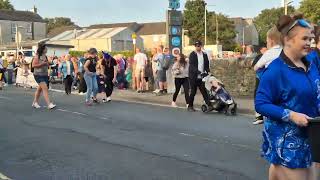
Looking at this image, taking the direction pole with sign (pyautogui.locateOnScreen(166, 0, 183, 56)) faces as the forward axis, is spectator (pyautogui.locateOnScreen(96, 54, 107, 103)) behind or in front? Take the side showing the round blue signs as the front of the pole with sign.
in front

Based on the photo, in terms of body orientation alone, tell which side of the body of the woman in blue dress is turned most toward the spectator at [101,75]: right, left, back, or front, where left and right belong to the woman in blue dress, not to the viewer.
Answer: back

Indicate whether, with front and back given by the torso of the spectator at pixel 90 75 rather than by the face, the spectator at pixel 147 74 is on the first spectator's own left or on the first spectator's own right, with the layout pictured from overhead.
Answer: on the first spectator's own left

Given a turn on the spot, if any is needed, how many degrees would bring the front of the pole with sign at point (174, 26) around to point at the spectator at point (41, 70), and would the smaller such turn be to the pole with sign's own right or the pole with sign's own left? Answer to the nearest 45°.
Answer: approximately 45° to the pole with sign's own right

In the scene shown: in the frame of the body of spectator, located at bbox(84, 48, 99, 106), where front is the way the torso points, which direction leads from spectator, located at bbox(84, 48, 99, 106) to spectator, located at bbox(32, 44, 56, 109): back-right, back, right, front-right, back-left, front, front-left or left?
right

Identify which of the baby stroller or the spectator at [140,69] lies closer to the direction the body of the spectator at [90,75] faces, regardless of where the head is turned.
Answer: the baby stroller

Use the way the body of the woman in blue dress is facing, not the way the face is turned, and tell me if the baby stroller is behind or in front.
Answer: behind

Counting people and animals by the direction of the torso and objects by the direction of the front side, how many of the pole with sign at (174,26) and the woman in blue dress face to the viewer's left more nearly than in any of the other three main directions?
0

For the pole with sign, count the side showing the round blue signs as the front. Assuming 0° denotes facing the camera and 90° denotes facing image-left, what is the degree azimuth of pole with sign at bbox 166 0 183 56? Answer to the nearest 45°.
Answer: approximately 0°
